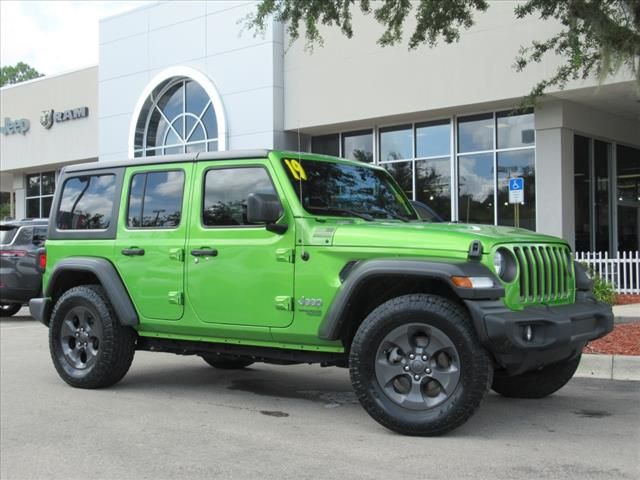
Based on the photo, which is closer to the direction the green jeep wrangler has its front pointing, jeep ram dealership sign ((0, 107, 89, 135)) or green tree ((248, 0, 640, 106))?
the green tree

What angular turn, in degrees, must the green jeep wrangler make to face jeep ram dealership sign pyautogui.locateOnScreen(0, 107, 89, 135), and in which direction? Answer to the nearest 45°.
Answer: approximately 180°

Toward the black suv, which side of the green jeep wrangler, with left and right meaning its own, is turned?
back

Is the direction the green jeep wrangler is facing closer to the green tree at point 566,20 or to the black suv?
the green tree

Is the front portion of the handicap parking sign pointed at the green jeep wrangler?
yes

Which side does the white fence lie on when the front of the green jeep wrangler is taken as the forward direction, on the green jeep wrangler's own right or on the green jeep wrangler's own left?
on the green jeep wrangler's own left

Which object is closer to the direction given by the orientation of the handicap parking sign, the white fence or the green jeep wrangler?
the green jeep wrangler

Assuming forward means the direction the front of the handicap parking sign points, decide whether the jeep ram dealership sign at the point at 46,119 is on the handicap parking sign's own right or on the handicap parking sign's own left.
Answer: on the handicap parking sign's own right

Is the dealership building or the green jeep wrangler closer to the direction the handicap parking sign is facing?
the green jeep wrangler

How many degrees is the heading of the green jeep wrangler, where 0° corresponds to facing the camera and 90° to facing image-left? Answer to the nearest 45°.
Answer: approximately 315°

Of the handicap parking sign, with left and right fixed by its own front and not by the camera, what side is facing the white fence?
left

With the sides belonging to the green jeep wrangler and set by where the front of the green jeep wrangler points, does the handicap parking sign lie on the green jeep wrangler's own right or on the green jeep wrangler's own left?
on the green jeep wrangler's own left

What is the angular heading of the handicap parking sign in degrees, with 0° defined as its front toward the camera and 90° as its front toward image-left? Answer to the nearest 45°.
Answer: approximately 0°
